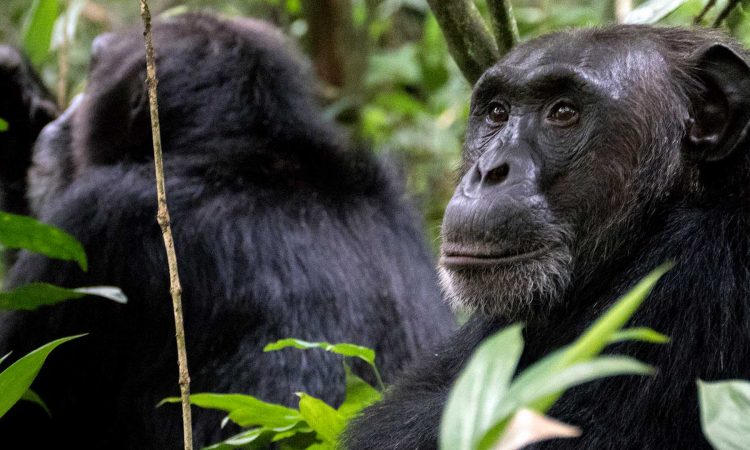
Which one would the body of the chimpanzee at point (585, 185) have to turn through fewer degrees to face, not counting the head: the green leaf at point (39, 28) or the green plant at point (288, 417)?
the green plant

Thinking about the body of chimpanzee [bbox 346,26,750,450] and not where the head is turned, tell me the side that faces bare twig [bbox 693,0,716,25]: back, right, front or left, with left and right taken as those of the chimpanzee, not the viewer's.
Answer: back

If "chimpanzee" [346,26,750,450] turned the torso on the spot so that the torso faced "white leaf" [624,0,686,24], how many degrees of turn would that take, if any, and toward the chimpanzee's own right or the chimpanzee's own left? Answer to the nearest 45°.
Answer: approximately 180°

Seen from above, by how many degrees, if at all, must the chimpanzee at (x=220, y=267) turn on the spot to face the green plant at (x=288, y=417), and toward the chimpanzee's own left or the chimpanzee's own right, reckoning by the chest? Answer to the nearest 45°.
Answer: approximately 135° to the chimpanzee's own left

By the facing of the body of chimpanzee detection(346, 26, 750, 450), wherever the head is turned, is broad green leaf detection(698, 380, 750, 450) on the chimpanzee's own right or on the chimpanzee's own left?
on the chimpanzee's own left

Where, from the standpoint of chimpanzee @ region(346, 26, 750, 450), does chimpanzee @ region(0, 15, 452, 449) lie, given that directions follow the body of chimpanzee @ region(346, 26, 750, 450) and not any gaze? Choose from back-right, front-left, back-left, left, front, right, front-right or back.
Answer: right

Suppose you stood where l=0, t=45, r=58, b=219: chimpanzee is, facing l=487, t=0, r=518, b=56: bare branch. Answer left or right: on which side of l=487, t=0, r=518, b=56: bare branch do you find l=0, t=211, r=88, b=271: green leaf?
right

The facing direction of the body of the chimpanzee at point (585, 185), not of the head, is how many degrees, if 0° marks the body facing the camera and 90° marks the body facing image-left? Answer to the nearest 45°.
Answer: approximately 45°

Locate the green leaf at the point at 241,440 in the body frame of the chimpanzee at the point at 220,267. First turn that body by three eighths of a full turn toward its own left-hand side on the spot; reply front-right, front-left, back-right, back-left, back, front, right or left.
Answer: front

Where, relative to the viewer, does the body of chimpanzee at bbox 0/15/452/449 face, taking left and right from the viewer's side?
facing away from the viewer and to the left of the viewer
